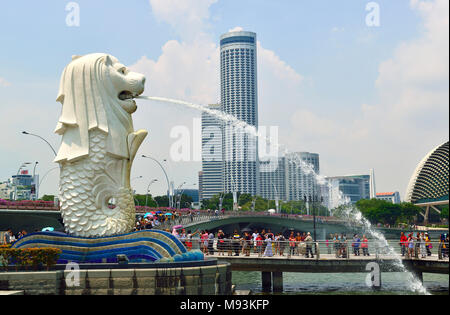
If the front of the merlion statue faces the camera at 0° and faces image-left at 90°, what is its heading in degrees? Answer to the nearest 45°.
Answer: approximately 270°

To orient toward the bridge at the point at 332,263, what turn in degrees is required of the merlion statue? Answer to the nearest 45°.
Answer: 0° — it already faces it
